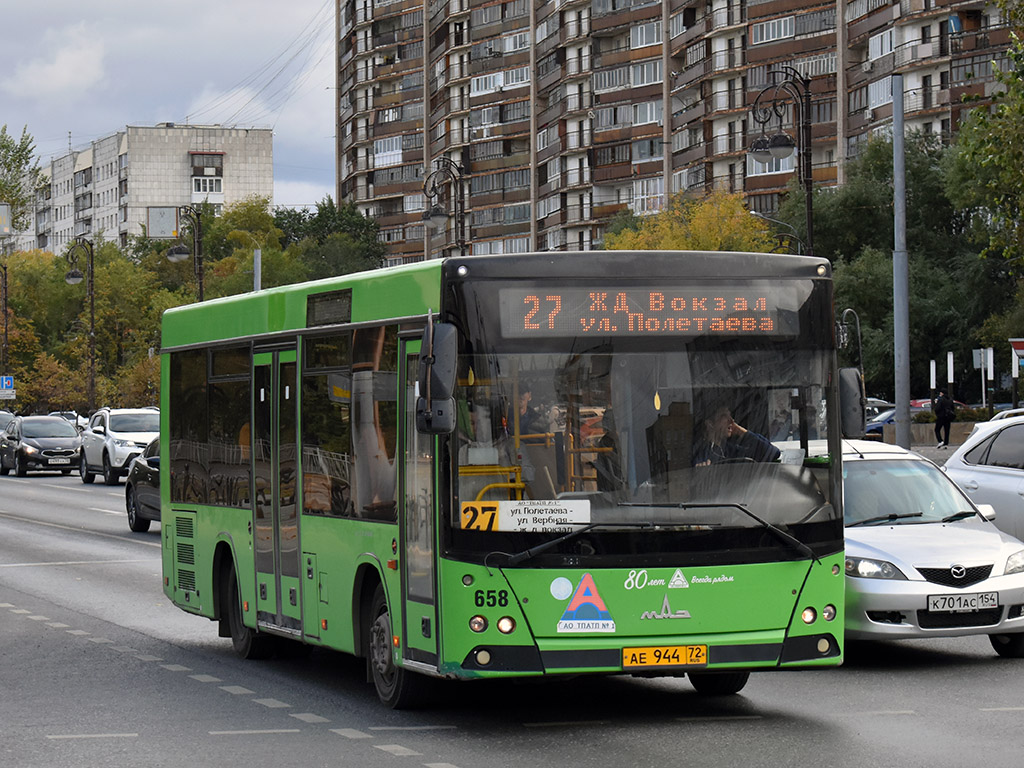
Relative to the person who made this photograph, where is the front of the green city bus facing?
facing the viewer and to the right of the viewer

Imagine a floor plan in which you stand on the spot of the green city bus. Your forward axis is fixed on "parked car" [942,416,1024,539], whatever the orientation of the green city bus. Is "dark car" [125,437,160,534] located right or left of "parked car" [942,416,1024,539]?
left

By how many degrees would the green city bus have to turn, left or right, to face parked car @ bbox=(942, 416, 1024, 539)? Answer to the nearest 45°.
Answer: approximately 90° to its left

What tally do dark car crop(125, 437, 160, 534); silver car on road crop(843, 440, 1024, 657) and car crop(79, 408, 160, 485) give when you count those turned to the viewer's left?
0

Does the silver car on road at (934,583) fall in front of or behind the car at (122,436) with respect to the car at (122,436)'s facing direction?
in front

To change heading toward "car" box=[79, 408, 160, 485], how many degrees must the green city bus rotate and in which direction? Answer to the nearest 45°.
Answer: approximately 135° to its left

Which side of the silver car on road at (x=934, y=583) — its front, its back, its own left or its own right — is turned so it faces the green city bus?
right

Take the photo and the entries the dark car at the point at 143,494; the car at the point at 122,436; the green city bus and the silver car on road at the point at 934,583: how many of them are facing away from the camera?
0

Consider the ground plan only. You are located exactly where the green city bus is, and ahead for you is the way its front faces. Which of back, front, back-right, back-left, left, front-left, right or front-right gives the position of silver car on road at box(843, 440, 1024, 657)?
left

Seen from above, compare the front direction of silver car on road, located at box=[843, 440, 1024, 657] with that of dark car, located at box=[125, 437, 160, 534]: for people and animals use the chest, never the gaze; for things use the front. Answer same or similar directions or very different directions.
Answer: same or similar directions

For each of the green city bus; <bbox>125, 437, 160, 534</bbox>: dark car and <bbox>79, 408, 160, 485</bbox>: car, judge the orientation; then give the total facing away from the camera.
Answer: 0
